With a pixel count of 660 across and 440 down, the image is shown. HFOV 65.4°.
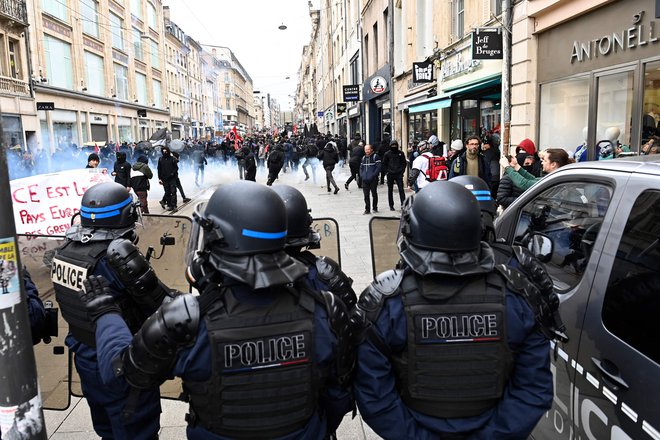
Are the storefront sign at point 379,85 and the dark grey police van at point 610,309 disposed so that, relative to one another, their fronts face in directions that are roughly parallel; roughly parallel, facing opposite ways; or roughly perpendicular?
roughly parallel, facing opposite ways

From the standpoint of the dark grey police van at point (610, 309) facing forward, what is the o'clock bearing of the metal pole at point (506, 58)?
The metal pole is roughly at 1 o'clock from the dark grey police van.

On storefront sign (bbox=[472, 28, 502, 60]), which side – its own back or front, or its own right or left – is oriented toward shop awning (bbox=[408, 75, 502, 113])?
back

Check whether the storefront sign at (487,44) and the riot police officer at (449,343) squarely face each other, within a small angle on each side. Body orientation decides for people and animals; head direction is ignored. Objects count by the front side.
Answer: yes

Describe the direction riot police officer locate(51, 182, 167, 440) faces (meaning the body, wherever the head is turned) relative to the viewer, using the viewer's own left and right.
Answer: facing away from the viewer and to the right of the viewer

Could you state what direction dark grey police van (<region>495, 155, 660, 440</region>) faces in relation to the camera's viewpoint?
facing away from the viewer and to the left of the viewer

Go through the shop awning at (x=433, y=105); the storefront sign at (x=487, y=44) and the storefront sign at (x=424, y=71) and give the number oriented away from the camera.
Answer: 0

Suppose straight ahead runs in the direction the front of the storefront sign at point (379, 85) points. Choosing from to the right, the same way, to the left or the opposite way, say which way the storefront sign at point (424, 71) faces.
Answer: the same way

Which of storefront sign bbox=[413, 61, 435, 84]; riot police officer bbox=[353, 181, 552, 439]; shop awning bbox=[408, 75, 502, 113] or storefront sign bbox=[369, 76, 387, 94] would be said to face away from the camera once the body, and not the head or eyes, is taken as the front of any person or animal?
the riot police officer

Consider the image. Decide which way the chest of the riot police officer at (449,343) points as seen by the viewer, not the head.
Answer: away from the camera

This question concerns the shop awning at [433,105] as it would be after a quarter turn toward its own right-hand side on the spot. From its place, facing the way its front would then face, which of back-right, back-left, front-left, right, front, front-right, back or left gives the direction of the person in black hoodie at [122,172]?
left

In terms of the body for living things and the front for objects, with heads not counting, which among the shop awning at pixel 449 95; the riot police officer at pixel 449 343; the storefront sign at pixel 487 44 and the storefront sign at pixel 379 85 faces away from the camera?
the riot police officer

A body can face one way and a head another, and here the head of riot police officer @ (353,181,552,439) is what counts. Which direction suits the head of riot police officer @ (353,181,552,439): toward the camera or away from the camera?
away from the camera

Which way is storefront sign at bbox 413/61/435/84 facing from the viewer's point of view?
toward the camera

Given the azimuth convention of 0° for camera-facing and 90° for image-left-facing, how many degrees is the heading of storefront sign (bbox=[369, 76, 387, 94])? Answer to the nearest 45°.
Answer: approximately 0°

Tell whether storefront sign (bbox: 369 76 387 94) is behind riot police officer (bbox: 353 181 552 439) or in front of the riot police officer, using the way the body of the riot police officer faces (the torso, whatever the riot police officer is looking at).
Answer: in front

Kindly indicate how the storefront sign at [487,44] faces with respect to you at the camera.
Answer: facing the viewer

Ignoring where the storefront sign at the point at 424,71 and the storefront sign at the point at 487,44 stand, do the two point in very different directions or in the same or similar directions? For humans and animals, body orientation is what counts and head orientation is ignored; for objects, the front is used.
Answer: same or similar directions
